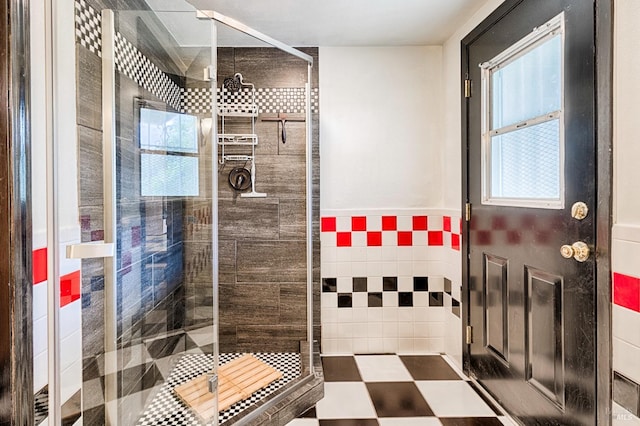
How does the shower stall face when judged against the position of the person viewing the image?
facing the viewer and to the right of the viewer

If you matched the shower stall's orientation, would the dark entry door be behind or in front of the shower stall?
in front
